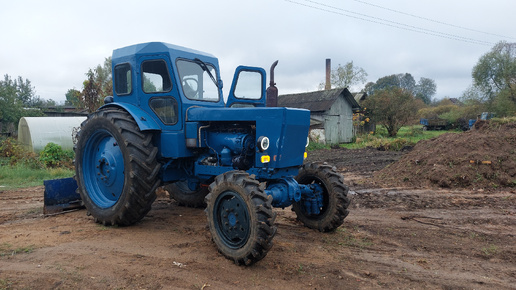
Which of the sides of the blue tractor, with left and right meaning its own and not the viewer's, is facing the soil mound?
left

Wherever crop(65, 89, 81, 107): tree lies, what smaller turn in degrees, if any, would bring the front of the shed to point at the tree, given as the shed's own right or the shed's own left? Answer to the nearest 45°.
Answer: approximately 135° to the shed's own right

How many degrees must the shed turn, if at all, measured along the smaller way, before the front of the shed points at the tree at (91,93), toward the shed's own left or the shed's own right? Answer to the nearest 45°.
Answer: approximately 90° to the shed's own right

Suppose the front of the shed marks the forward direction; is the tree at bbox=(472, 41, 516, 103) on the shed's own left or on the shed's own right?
on the shed's own left

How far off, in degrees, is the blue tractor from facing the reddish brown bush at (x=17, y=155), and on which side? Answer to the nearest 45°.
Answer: approximately 180°

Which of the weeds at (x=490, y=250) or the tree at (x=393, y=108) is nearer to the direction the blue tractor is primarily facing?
the weeds

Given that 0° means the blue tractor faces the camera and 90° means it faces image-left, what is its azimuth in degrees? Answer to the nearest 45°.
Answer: approximately 315°

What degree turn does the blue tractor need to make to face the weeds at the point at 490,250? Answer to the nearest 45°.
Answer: approximately 45° to its left
